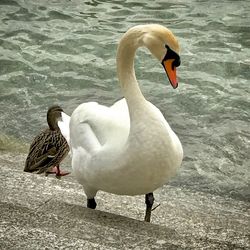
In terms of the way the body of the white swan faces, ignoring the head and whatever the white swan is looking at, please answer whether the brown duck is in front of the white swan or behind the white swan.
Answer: behind

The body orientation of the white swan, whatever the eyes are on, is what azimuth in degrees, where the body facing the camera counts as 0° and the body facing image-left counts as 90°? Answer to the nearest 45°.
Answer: approximately 315°

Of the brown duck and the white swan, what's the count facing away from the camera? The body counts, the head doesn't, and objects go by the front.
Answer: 0
